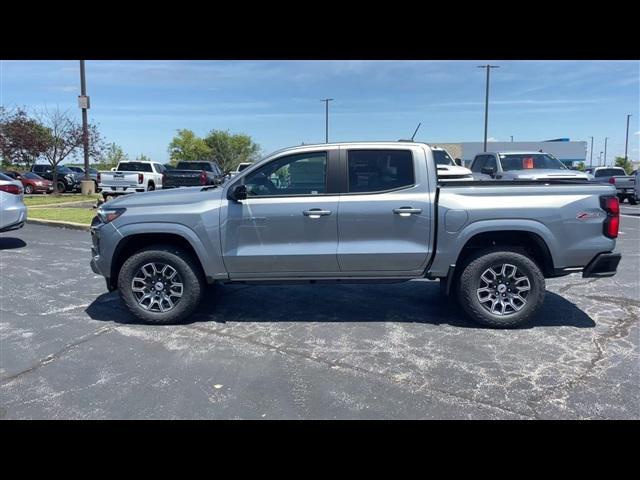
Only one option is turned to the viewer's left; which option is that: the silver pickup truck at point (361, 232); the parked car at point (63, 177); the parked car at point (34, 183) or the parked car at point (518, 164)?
the silver pickup truck

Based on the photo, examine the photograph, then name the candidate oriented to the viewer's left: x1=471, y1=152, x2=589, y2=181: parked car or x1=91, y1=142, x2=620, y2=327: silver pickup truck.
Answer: the silver pickup truck

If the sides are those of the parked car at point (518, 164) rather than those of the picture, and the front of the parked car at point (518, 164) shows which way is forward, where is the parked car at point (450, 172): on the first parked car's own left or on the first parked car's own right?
on the first parked car's own right

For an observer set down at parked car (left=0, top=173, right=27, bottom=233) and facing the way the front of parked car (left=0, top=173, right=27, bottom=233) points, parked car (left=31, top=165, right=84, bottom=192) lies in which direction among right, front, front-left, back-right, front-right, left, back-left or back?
front-right

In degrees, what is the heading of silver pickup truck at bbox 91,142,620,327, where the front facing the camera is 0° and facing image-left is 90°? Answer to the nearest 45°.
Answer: approximately 90°

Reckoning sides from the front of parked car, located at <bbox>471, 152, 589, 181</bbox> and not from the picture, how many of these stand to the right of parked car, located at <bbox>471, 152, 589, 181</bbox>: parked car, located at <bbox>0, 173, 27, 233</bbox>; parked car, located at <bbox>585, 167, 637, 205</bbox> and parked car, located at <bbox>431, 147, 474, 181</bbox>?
2

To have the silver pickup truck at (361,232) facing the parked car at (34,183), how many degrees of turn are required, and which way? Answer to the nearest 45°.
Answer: approximately 45° to its right

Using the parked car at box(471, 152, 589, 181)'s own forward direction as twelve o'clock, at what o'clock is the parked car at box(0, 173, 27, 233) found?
the parked car at box(0, 173, 27, 233) is roughly at 3 o'clock from the parked car at box(471, 152, 589, 181).
